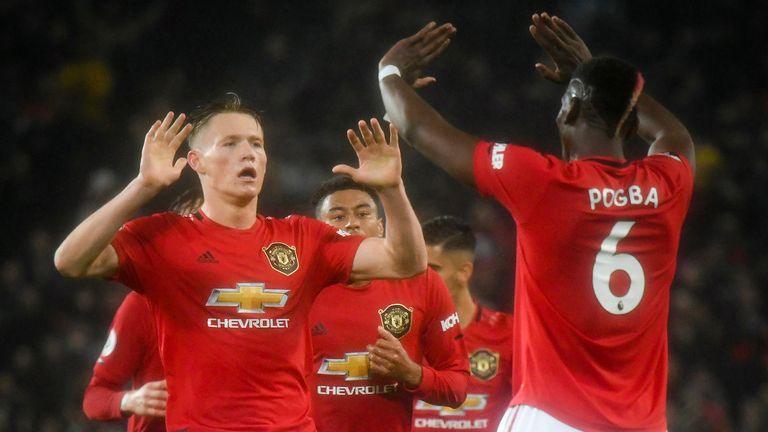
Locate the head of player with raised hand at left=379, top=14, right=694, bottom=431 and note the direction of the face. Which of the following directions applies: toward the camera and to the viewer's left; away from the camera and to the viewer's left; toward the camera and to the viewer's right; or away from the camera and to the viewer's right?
away from the camera and to the viewer's left

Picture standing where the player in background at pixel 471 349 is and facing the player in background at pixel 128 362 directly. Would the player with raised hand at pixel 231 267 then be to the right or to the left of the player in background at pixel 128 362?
left

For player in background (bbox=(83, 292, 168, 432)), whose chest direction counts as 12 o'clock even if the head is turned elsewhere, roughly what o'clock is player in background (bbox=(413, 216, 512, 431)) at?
player in background (bbox=(413, 216, 512, 431)) is roughly at 10 o'clock from player in background (bbox=(83, 292, 168, 432)).

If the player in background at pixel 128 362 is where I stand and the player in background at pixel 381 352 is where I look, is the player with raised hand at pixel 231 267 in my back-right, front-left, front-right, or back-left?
front-right

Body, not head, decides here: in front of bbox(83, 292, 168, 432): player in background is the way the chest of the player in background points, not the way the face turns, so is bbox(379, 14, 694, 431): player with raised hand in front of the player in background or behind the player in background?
in front

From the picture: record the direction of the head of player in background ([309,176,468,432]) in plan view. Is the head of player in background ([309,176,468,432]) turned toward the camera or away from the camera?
toward the camera

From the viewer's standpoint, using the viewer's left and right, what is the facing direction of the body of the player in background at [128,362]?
facing the viewer and to the right of the viewer

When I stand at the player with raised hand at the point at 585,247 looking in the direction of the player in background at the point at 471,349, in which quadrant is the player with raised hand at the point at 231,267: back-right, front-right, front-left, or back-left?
front-left

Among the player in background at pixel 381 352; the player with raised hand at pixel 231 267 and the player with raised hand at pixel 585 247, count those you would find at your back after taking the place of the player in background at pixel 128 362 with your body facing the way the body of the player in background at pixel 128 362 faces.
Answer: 0

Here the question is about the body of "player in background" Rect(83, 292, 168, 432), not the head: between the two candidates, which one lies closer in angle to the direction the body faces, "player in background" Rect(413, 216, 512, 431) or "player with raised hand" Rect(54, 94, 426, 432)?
the player with raised hand

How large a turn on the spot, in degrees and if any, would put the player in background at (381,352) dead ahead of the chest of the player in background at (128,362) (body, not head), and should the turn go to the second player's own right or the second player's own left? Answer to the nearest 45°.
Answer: approximately 45° to the second player's own left

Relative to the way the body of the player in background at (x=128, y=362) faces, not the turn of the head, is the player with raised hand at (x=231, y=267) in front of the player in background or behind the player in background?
in front
